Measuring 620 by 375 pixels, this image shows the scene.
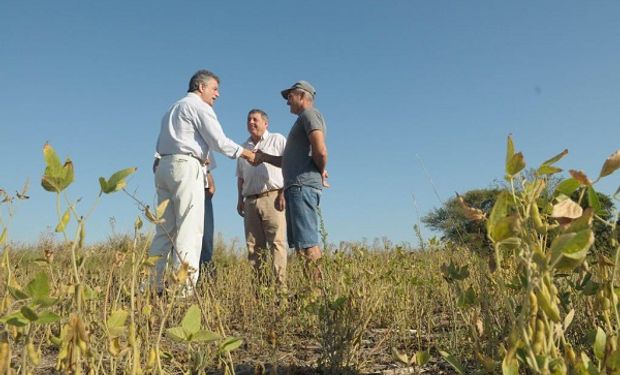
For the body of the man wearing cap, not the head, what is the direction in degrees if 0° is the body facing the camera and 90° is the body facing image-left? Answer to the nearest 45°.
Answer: approximately 90°

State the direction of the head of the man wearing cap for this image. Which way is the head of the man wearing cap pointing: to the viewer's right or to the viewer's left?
to the viewer's left

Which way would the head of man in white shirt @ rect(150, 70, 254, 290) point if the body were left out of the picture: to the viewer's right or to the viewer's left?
to the viewer's right

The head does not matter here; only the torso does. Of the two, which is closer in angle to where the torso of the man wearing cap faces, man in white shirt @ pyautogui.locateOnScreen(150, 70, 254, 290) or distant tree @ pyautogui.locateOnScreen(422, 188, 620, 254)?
the man in white shirt

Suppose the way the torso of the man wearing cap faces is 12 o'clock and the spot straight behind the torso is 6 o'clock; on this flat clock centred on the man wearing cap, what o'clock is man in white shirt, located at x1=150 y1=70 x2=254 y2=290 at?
The man in white shirt is roughly at 12 o'clock from the man wearing cap.

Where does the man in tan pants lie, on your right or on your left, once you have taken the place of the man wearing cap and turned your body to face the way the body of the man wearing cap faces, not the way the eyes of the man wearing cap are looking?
on your right

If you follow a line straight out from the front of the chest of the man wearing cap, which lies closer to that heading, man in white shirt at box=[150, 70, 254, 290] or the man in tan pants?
the man in white shirt
